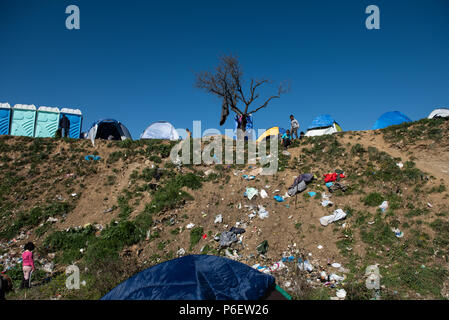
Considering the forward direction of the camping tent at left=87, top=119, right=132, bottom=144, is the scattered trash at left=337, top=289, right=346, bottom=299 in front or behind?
in front

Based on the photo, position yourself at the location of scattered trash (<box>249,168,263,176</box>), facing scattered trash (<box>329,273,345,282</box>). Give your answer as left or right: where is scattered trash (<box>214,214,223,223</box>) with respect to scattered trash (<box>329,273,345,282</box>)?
right

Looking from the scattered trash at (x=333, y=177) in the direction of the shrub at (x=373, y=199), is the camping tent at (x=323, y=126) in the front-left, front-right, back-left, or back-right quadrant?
back-left

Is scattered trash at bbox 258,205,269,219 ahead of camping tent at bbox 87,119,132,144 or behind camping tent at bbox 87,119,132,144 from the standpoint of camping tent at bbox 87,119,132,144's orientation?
ahead

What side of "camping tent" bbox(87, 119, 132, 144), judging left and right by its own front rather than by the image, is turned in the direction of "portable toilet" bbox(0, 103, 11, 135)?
right

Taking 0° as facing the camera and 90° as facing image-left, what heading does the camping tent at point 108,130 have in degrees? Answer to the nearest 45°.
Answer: approximately 0°

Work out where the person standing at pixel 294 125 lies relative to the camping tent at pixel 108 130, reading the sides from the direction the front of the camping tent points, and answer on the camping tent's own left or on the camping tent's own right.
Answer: on the camping tent's own left

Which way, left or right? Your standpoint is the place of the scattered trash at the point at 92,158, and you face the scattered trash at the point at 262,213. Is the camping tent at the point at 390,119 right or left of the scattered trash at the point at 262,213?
left

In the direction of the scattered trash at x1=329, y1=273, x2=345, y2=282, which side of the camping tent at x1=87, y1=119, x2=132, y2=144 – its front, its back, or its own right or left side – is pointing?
front

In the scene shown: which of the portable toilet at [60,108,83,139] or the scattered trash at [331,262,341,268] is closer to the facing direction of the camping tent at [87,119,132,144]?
the scattered trash

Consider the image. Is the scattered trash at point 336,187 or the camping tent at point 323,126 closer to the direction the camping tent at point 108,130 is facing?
the scattered trash
